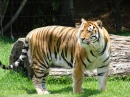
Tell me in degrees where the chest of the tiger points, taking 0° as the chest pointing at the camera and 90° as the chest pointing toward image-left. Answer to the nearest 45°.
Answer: approximately 315°
